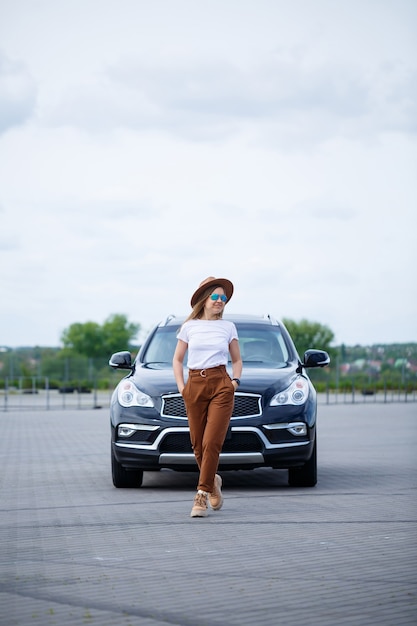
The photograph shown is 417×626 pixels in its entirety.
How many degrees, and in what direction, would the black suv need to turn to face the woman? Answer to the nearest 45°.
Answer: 0° — it already faces them

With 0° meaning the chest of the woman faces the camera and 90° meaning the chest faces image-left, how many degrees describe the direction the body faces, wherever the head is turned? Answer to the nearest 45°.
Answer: approximately 0°

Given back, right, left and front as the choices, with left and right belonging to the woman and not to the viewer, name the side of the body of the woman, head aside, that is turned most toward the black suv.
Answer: back

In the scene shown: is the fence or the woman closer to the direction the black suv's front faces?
the woman

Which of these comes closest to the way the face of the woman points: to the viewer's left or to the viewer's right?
to the viewer's right

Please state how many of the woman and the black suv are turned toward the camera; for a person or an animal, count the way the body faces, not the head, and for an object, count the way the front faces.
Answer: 2

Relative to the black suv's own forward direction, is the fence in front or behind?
behind

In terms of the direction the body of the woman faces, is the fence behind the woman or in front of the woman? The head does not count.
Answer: behind
